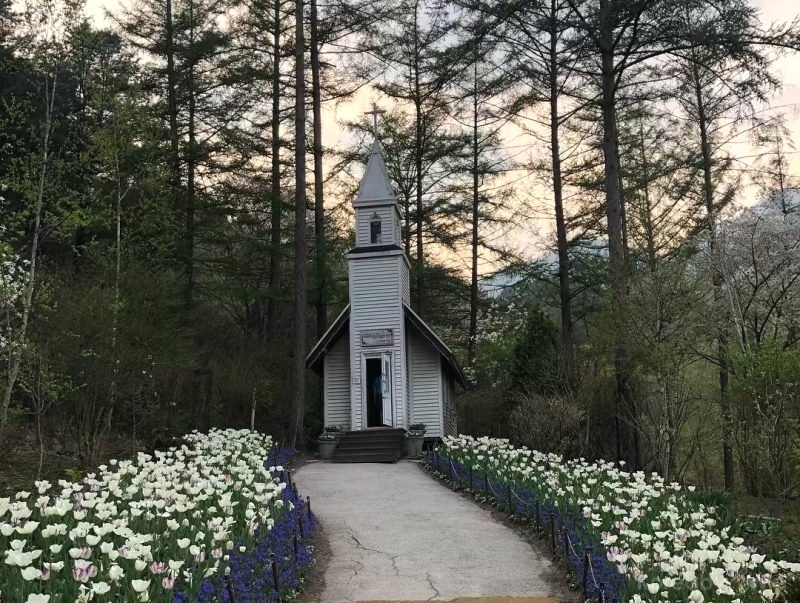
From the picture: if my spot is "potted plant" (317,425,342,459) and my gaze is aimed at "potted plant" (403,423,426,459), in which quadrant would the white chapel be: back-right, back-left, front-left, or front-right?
front-left

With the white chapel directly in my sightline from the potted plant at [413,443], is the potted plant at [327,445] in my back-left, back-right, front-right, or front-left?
front-left

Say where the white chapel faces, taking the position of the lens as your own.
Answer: facing the viewer

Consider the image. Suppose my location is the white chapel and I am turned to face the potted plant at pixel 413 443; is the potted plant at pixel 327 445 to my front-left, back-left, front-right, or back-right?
front-right

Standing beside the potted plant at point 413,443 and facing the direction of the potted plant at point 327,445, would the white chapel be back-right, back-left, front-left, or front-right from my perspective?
front-right

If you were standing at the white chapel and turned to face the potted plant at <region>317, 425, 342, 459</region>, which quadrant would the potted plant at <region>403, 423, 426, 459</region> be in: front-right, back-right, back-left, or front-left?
front-left
